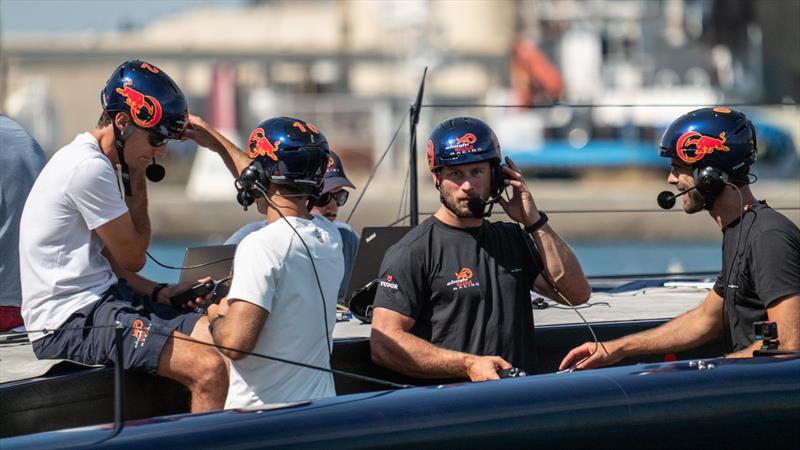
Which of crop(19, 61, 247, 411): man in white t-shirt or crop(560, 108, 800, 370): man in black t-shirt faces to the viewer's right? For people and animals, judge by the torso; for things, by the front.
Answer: the man in white t-shirt

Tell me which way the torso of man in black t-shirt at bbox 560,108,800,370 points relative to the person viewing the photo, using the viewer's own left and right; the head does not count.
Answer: facing to the left of the viewer

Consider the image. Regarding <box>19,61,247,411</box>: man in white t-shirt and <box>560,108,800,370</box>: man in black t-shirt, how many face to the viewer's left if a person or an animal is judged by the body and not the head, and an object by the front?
1

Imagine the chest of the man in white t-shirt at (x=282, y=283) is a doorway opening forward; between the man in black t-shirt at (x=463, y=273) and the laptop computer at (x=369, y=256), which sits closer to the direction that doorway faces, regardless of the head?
the laptop computer

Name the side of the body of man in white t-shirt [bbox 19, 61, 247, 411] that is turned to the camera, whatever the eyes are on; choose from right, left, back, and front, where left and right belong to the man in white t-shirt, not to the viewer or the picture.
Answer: right
